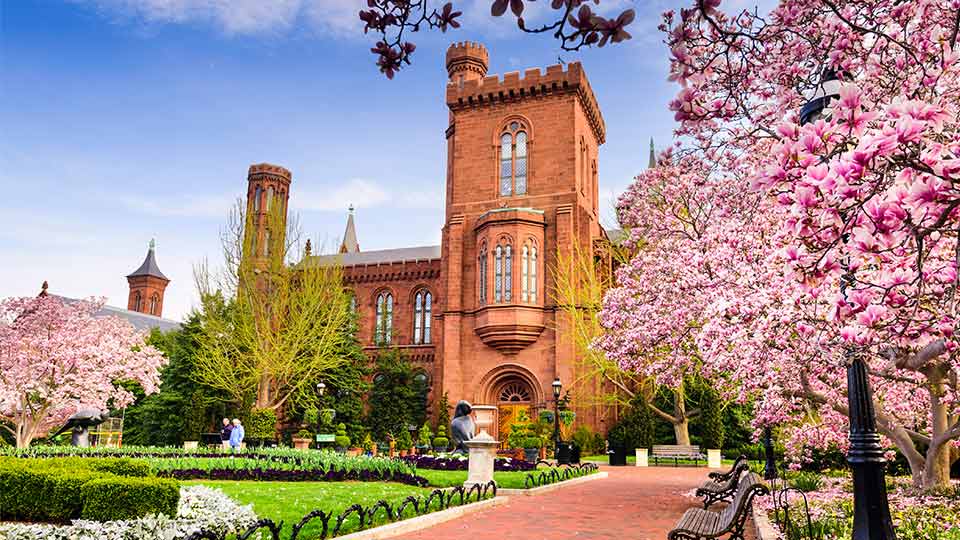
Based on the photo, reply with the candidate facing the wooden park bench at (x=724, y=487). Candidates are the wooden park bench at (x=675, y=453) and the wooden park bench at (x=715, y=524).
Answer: the wooden park bench at (x=675, y=453)

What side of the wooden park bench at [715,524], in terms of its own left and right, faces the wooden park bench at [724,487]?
right

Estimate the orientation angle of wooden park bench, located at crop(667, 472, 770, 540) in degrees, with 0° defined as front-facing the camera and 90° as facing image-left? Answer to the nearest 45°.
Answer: approximately 90°

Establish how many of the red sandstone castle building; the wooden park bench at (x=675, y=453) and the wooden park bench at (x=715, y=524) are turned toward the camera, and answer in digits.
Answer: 2

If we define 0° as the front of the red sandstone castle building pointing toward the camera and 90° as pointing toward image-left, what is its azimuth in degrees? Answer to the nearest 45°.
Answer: approximately 0°

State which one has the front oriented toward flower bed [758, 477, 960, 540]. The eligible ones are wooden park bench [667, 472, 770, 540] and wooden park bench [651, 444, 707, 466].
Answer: wooden park bench [651, 444, 707, 466]

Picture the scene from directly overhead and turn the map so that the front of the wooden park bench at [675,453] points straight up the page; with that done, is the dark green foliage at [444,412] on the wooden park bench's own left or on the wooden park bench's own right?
on the wooden park bench's own right

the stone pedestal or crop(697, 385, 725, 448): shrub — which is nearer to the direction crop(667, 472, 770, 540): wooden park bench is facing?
the stone pedestal

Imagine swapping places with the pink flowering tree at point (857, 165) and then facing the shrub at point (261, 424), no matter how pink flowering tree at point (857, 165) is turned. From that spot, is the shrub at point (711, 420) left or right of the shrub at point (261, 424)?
right

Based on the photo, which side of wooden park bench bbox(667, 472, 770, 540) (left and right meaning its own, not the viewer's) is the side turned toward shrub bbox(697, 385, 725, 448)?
right
